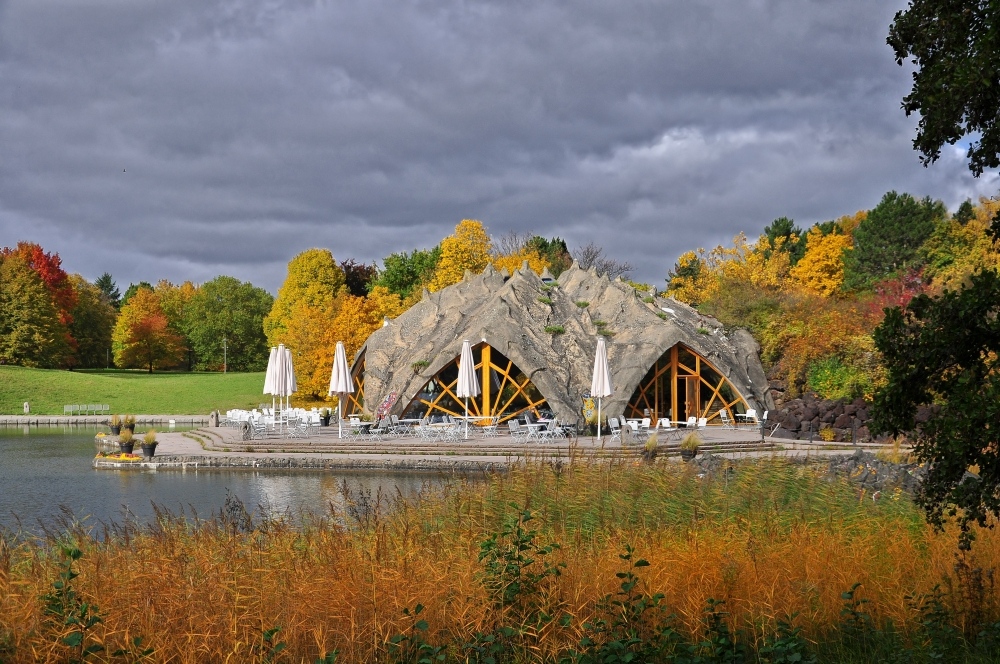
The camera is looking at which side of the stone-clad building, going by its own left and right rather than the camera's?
front

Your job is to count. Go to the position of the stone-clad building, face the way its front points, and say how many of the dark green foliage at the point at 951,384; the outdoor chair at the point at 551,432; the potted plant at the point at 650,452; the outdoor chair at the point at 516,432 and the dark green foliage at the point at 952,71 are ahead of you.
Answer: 5

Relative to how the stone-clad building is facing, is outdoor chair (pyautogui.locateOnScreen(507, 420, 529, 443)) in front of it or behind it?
in front

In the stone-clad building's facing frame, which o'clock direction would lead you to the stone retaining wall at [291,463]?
The stone retaining wall is roughly at 1 o'clock from the stone-clad building.

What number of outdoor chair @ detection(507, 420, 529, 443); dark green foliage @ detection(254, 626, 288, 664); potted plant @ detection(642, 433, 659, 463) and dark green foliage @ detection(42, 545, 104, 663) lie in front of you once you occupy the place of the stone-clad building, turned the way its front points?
4

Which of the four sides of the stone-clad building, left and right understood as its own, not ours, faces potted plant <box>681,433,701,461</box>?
front

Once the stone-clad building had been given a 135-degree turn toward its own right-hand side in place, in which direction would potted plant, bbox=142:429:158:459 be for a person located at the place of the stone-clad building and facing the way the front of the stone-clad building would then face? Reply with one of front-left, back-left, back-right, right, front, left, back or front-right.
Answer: left

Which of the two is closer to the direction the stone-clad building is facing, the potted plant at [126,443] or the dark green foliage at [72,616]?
the dark green foliage

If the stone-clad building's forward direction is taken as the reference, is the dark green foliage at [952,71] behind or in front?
in front

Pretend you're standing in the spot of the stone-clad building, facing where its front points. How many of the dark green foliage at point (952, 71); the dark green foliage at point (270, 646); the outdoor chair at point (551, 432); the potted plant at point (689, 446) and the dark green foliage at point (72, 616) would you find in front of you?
5

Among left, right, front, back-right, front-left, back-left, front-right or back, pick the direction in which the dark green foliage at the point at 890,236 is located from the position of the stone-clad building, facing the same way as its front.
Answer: back-left

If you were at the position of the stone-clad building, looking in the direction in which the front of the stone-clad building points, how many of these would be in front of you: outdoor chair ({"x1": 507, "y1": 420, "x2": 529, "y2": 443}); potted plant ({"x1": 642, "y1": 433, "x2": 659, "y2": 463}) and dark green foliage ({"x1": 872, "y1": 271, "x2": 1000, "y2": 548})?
3

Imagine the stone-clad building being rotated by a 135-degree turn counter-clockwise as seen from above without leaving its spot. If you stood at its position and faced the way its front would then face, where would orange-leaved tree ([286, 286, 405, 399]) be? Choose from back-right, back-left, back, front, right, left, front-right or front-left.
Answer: left

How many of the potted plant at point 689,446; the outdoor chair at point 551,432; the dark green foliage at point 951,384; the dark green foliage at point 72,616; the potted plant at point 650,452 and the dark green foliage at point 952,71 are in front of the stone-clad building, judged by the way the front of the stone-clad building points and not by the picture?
6

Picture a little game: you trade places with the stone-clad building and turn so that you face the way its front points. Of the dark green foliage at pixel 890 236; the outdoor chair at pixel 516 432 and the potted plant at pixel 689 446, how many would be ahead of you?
2

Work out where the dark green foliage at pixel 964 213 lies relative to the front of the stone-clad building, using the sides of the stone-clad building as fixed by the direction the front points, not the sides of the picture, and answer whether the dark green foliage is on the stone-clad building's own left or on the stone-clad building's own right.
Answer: on the stone-clad building's own left

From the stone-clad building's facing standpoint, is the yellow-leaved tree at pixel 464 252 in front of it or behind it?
behind

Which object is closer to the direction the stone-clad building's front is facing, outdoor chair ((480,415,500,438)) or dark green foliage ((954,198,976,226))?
the outdoor chair

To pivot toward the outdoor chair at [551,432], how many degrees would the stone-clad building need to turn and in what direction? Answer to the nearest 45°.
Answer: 0° — it already faces it
